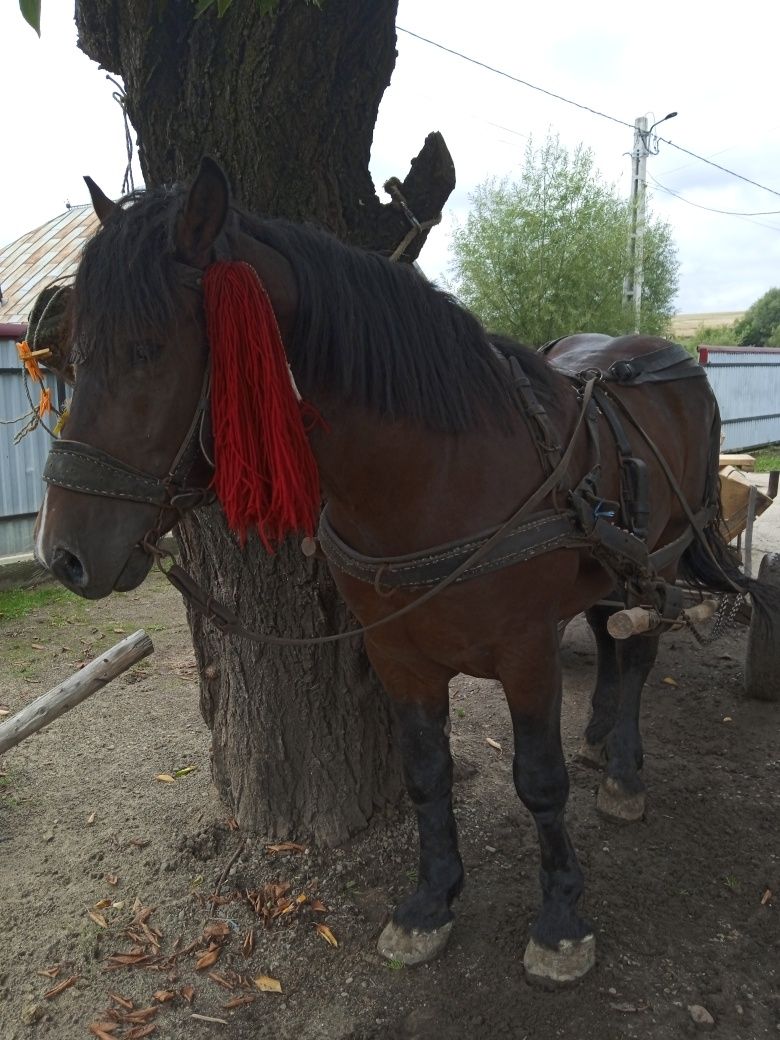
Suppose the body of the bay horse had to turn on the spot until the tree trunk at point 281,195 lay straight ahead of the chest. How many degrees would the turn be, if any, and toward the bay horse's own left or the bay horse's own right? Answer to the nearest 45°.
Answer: approximately 90° to the bay horse's own right

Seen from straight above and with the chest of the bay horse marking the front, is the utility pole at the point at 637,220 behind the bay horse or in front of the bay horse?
behind

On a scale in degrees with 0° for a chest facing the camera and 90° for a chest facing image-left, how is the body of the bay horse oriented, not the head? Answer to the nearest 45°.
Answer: approximately 45°

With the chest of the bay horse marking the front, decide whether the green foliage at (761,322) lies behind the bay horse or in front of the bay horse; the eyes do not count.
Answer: behind
